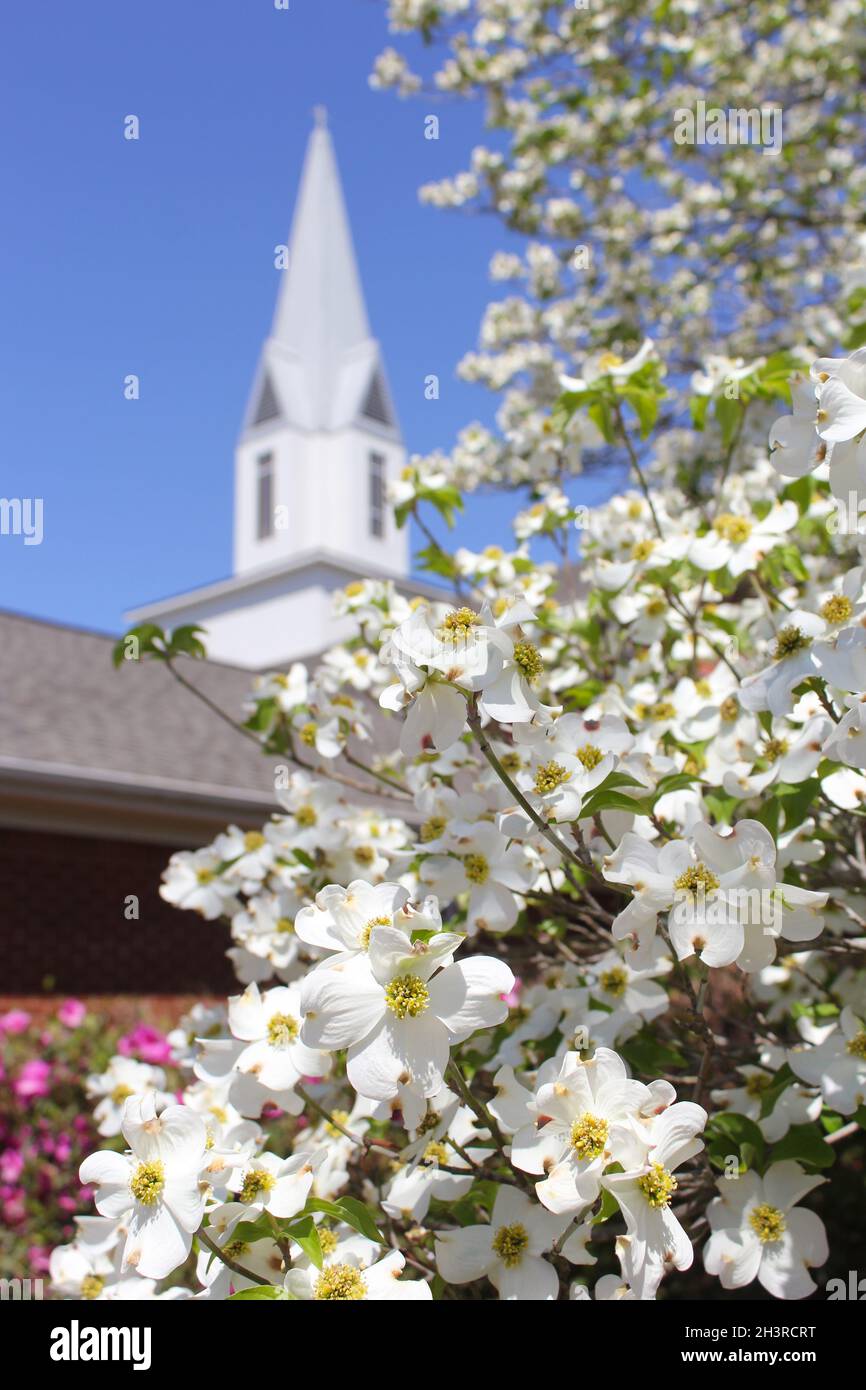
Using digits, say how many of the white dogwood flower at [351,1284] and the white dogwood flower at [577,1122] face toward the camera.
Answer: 2

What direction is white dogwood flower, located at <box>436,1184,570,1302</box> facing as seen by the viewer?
toward the camera

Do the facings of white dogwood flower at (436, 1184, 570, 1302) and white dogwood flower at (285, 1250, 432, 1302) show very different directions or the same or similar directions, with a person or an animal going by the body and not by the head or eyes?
same or similar directions

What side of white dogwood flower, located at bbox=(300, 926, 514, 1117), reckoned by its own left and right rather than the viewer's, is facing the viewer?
front

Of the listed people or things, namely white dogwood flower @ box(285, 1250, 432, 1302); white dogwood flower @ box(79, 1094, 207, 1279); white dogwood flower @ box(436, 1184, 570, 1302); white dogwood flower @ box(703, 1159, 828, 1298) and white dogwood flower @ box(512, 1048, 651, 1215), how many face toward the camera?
5

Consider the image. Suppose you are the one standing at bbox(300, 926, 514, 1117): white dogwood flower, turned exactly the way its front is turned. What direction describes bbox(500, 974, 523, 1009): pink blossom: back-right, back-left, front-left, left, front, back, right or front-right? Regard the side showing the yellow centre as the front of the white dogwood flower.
back

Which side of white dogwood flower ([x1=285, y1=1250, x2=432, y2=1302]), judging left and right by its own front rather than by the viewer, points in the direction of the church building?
back

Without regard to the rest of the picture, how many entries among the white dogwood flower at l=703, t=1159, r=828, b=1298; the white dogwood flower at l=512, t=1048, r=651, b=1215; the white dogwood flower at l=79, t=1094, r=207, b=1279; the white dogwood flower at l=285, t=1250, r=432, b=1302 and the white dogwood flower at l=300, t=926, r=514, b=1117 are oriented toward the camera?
5

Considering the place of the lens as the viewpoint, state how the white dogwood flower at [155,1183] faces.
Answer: facing the viewer

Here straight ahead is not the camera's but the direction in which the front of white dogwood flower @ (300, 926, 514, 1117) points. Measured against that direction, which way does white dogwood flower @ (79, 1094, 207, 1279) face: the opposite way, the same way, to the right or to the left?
the same way
